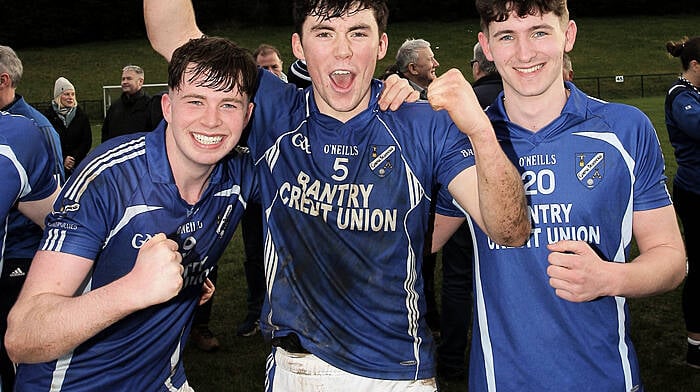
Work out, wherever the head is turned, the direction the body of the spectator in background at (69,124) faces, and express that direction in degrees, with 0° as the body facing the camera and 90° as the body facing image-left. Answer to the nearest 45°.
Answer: approximately 315°

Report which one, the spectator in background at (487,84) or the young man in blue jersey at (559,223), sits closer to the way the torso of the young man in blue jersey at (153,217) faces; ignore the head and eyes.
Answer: the young man in blue jersey

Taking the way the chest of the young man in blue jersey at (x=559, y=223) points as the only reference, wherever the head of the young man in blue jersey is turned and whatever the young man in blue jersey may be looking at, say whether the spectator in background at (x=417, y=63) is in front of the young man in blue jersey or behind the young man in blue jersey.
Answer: behind

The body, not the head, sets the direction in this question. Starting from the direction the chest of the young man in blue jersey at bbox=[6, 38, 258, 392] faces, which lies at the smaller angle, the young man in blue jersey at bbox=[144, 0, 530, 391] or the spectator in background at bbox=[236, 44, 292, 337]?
the young man in blue jersey

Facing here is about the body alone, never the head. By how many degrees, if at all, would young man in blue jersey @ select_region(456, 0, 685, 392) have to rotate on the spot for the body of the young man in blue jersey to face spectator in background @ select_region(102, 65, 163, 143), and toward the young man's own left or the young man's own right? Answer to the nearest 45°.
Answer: approximately 135° to the young man's own right
